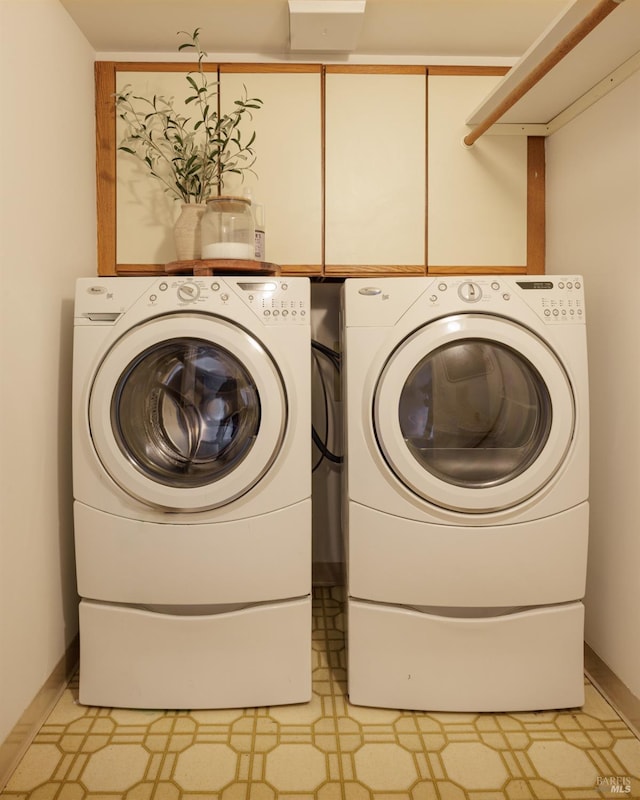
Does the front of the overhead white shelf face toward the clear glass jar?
yes

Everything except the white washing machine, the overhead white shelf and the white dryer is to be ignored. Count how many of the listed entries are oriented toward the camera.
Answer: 2

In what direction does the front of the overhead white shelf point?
to the viewer's left

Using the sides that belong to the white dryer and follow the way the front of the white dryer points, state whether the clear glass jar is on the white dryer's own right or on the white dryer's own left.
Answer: on the white dryer's own right

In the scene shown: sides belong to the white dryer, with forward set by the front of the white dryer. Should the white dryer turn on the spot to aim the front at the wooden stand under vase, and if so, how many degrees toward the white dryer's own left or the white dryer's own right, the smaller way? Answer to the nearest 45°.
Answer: approximately 90° to the white dryer's own right

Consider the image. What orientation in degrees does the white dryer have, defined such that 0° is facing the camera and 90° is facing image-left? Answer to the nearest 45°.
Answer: approximately 0°
